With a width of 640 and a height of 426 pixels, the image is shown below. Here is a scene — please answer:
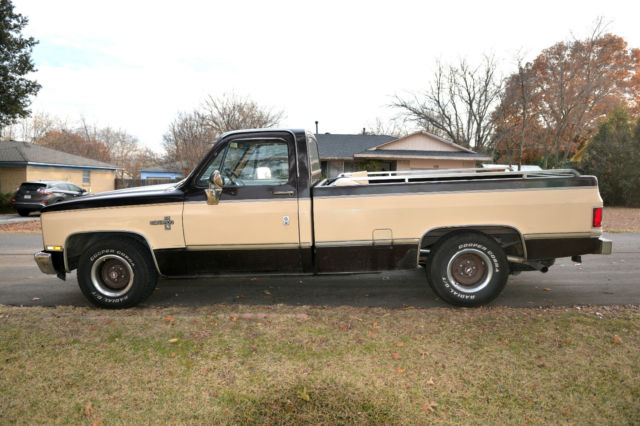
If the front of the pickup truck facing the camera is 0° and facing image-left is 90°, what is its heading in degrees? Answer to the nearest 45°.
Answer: approximately 90°

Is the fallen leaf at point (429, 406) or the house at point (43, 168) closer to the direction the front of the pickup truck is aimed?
the house

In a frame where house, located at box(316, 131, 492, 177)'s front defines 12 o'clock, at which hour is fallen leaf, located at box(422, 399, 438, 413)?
The fallen leaf is roughly at 12 o'clock from the house.

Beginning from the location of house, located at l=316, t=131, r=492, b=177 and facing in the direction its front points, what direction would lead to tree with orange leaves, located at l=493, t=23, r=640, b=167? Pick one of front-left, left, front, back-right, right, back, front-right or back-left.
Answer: back-left

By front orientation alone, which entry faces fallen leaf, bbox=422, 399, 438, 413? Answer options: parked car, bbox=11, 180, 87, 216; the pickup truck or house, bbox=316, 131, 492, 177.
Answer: the house

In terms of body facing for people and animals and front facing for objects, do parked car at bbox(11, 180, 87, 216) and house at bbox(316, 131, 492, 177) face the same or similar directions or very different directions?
very different directions

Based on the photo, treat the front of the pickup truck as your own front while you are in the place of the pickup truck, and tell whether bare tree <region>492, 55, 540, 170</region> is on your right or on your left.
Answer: on your right

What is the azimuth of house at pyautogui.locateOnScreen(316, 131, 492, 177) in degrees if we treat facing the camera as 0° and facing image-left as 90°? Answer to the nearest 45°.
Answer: approximately 0°
